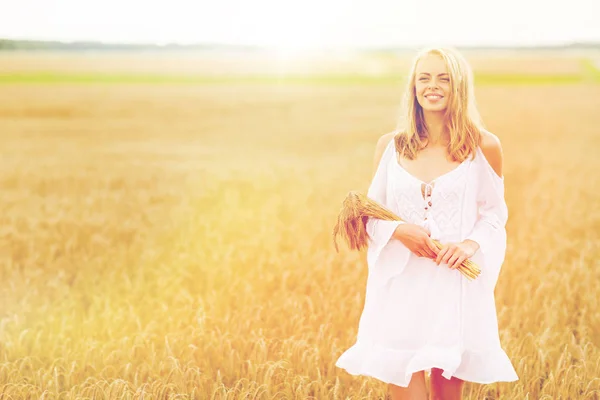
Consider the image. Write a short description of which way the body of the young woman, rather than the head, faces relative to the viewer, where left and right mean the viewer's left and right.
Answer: facing the viewer
